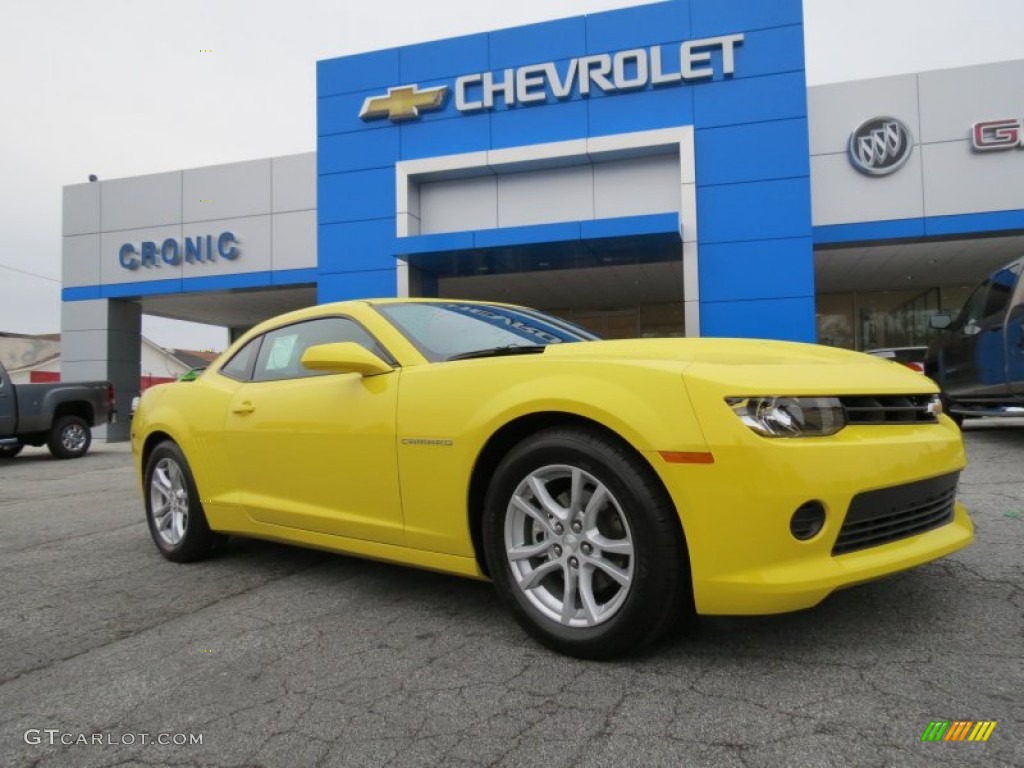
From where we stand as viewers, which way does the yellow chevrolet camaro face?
facing the viewer and to the right of the viewer

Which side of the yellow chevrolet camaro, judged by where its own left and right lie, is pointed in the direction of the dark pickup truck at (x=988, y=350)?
left

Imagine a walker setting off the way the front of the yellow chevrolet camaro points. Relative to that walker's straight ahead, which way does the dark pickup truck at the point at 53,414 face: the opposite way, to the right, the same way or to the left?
to the right

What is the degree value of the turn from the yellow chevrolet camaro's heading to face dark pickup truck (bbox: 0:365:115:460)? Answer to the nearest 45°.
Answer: approximately 180°

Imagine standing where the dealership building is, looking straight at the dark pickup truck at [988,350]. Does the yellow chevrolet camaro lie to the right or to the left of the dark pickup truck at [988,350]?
right

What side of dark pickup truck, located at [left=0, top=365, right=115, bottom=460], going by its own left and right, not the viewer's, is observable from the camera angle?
left

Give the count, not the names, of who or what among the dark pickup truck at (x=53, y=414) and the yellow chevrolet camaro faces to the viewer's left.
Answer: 1

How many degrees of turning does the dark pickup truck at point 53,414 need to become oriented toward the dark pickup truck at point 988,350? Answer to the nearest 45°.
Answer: approximately 135° to its left

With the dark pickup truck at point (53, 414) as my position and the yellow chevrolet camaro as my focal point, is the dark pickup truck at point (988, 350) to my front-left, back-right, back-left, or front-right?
front-left

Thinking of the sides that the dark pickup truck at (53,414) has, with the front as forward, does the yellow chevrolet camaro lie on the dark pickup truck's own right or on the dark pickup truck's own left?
on the dark pickup truck's own left

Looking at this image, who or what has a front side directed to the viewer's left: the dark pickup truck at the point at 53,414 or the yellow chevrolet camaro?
the dark pickup truck
